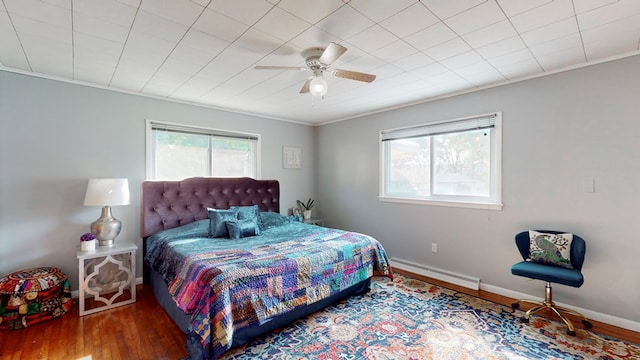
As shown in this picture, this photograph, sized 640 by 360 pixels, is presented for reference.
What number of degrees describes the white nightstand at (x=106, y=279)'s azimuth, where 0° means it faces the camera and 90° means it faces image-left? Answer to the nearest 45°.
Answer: approximately 0°

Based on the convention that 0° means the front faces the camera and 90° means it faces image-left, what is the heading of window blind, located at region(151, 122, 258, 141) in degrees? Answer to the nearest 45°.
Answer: approximately 315°

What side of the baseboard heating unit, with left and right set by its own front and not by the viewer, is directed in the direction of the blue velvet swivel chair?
left

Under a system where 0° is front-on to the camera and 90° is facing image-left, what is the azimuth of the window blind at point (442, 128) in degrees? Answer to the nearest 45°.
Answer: approximately 45°

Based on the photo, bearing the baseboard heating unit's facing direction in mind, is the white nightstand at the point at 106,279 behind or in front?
in front

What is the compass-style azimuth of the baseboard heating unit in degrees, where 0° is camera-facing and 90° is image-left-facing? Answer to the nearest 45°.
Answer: approximately 45°

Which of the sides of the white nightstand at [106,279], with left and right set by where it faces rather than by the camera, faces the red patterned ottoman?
right

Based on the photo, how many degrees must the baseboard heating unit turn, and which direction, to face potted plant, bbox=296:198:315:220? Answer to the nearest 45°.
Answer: approximately 45° to its right

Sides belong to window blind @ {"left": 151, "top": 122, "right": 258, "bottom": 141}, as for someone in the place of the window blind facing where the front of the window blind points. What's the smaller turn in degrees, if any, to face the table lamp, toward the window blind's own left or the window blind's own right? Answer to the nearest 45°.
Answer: approximately 90° to the window blind's own right

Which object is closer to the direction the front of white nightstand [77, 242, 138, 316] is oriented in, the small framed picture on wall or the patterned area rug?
the patterned area rug

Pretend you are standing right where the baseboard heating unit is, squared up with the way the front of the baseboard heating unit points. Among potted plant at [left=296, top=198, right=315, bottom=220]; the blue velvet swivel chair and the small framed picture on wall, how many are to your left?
1

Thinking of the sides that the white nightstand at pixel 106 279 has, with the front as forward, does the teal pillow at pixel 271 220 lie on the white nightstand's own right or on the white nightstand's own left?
on the white nightstand's own left

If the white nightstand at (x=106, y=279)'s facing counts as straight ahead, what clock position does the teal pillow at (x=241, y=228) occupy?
The teal pillow is roughly at 10 o'clock from the white nightstand.
